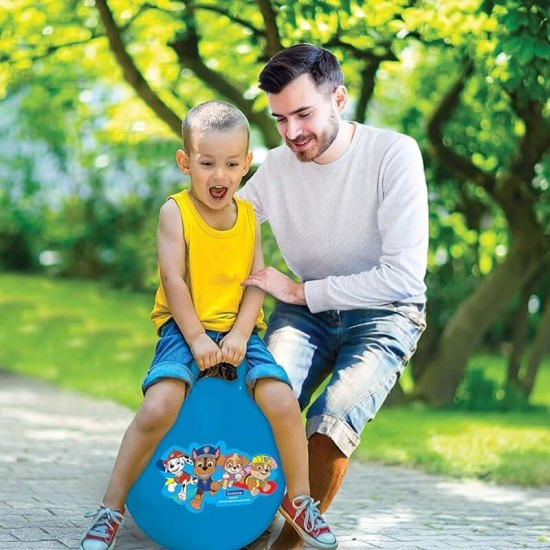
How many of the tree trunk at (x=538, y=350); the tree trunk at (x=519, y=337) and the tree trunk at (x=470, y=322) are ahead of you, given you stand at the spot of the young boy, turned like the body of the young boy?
0

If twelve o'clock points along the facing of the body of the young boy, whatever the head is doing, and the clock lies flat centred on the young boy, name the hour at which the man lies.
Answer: The man is roughly at 8 o'clock from the young boy.

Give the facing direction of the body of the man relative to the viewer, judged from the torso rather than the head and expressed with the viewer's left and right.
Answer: facing the viewer and to the left of the viewer

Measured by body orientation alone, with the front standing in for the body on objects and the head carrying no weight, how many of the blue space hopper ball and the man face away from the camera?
0

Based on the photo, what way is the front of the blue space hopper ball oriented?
toward the camera

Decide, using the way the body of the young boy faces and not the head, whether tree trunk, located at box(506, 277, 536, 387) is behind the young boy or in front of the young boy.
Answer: behind

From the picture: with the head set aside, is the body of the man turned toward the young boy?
yes

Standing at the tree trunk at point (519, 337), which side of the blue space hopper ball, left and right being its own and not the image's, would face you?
back

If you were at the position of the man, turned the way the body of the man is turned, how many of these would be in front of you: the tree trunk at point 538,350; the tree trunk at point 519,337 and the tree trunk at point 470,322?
0

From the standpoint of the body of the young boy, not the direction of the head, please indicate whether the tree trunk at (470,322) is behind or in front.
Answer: behind

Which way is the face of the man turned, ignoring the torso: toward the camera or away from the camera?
toward the camera

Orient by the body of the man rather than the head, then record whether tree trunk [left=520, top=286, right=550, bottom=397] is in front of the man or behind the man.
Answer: behind

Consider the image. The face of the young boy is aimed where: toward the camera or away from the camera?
toward the camera

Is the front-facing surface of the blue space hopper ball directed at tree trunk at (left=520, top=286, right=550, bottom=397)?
no

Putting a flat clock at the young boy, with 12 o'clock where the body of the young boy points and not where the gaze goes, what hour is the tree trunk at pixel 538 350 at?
The tree trunk is roughly at 7 o'clock from the young boy.
